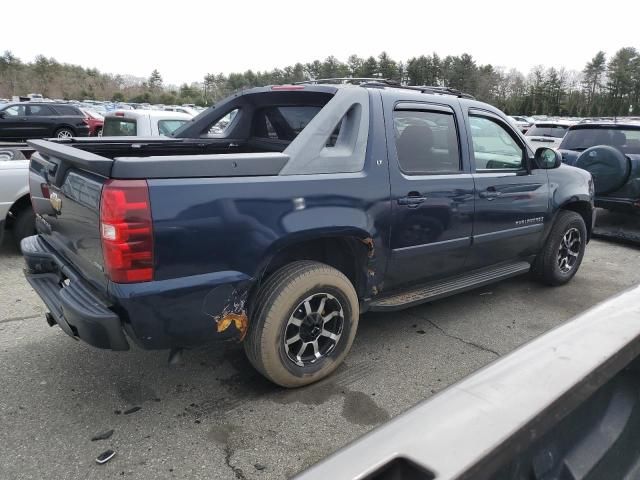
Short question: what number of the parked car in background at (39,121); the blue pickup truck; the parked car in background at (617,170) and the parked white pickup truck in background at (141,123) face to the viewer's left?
1

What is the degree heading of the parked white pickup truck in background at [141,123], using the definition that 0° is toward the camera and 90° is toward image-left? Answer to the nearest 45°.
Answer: approximately 225°

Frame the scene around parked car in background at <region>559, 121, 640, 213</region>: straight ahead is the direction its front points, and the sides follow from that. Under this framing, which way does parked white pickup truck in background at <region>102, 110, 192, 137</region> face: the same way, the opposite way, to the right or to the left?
the same way

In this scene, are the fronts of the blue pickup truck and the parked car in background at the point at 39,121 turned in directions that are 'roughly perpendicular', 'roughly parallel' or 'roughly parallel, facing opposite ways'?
roughly parallel, facing opposite ways

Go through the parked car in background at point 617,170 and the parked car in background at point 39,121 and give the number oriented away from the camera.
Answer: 1

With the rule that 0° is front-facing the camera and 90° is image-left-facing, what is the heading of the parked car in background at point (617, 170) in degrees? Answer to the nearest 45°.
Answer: approximately 180°

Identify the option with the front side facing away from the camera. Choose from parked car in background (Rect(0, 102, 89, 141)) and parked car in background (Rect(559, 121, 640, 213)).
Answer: parked car in background (Rect(559, 121, 640, 213))

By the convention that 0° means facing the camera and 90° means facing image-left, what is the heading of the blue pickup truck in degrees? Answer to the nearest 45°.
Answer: approximately 225°

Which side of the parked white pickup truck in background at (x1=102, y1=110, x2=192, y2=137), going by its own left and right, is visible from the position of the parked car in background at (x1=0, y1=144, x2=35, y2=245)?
back

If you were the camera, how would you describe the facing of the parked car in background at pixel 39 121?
facing to the left of the viewer

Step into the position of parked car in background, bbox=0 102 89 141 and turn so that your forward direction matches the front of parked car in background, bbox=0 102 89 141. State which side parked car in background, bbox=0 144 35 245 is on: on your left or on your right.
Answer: on your left

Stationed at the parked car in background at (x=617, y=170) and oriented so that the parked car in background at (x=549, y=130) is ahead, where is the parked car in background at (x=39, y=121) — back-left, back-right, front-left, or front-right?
front-left

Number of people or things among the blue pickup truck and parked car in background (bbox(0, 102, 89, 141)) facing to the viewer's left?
1

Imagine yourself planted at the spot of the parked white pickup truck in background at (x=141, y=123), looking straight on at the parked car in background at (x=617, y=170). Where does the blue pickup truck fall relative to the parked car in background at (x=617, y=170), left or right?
right

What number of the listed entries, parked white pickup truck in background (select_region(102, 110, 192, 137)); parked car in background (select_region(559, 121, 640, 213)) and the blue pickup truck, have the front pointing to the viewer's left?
0

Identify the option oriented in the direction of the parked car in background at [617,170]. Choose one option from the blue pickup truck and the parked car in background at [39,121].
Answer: the blue pickup truck
